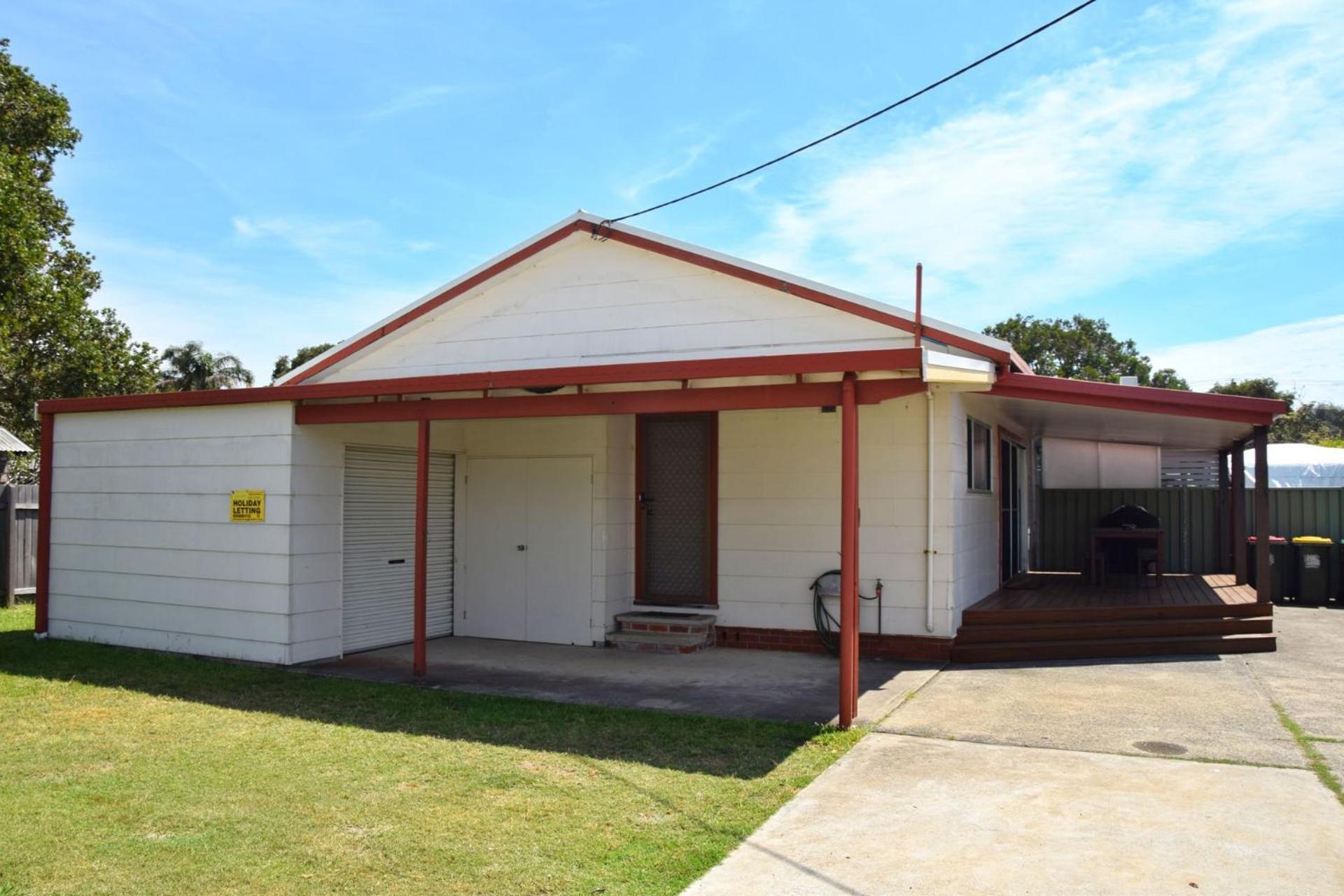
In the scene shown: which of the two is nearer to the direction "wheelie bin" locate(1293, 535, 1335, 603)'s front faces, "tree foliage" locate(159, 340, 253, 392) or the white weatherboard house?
the white weatherboard house

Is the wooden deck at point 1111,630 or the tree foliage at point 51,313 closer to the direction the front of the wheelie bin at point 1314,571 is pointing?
the wooden deck

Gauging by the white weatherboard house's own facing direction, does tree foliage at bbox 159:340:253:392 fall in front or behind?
behind

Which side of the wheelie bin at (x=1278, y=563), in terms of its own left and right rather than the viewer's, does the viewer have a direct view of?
front

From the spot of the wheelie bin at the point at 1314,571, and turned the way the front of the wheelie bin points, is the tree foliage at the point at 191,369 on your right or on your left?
on your right

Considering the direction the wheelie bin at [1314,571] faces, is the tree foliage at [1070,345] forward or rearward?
rearward

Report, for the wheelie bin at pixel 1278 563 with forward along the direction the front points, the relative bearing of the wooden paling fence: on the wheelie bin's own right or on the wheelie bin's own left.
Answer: on the wheelie bin's own right

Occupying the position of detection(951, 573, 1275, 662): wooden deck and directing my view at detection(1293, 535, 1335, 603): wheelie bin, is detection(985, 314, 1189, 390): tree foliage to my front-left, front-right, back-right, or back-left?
front-left

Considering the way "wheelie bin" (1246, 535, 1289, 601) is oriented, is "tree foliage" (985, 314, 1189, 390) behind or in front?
behind
